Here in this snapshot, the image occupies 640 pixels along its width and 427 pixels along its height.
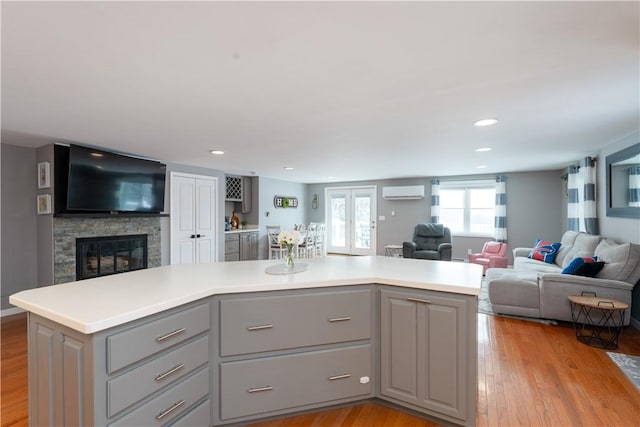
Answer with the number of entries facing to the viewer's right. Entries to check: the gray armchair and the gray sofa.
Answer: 0

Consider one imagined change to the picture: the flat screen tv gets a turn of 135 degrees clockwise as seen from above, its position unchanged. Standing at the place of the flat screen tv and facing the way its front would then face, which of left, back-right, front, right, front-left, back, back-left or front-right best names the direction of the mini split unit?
back

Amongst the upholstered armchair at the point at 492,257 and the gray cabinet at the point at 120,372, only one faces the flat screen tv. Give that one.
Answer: the upholstered armchair

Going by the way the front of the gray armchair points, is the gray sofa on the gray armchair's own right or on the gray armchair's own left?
on the gray armchair's own left

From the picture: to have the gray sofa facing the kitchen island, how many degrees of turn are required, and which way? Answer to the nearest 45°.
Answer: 0° — it already faces it

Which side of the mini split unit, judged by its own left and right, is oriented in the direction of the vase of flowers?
front

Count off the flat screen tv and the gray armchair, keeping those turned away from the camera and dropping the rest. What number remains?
0

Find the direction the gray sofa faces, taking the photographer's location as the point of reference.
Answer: facing the viewer and to the left of the viewer

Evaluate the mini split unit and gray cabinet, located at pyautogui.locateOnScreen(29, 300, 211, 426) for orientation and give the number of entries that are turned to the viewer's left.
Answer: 0

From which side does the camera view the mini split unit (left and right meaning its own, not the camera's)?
front

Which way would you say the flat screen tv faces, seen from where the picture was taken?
facing the viewer and to the right of the viewer

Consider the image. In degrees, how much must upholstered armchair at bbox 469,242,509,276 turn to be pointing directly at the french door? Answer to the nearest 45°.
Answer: approximately 45° to its right

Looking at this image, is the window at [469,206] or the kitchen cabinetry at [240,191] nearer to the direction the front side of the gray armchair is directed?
the kitchen cabinetry

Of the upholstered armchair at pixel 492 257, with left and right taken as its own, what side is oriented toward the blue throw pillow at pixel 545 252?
left
